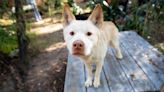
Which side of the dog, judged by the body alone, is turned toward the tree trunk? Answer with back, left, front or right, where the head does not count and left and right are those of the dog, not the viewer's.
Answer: right

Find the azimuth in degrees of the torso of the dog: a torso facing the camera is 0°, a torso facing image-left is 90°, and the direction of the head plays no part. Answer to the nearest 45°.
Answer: approximately 45°
